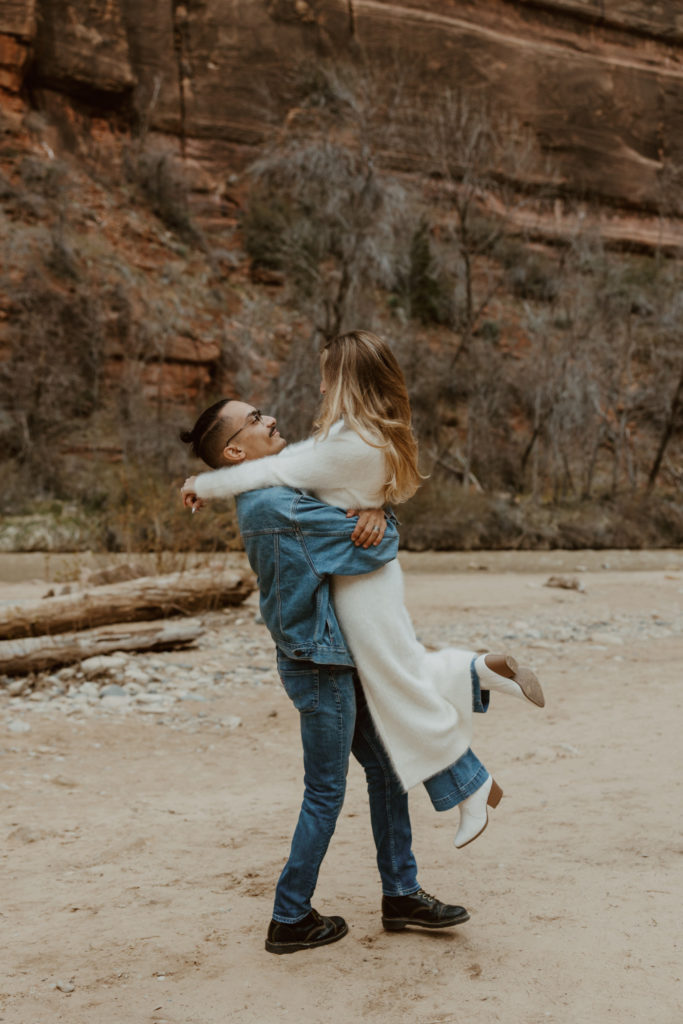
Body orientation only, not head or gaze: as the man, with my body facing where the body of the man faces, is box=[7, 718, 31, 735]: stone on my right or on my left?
on my left

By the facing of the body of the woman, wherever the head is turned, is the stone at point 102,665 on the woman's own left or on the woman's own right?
on the woman's own right

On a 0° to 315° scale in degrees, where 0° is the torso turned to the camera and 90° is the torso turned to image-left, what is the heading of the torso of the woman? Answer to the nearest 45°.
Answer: approximately 90°

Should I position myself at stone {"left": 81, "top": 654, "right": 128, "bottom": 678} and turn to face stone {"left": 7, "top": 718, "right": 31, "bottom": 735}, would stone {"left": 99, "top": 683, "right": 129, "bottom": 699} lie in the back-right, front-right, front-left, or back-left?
front-left

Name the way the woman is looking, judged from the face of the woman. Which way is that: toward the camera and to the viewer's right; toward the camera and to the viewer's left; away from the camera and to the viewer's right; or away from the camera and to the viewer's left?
away from the camera and to the viewer's left

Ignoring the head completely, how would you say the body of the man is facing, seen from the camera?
to the viewer's right

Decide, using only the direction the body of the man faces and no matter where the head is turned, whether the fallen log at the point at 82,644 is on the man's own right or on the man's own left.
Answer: on the man's own left

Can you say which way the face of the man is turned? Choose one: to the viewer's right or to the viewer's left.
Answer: to the viewer's right
